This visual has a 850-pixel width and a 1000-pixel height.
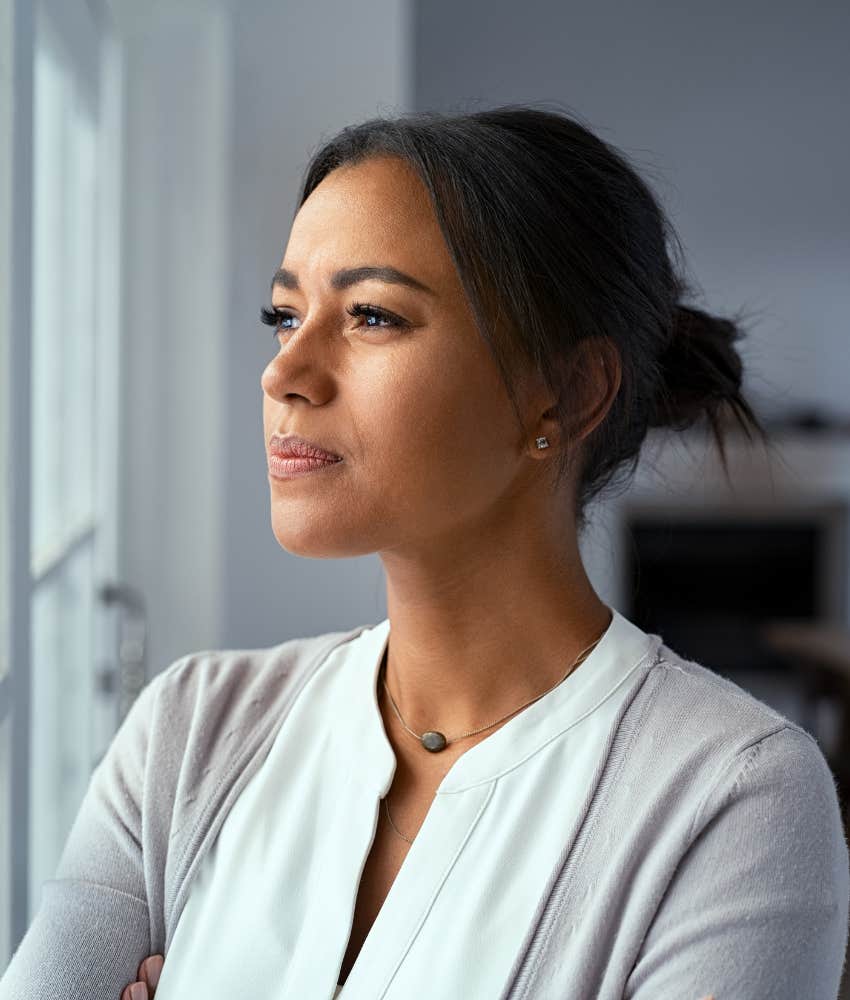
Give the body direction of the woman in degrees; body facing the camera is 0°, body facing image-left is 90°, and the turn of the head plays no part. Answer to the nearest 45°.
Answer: approximately 45°

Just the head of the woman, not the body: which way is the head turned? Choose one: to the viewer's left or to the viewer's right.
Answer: to the viewer's left
